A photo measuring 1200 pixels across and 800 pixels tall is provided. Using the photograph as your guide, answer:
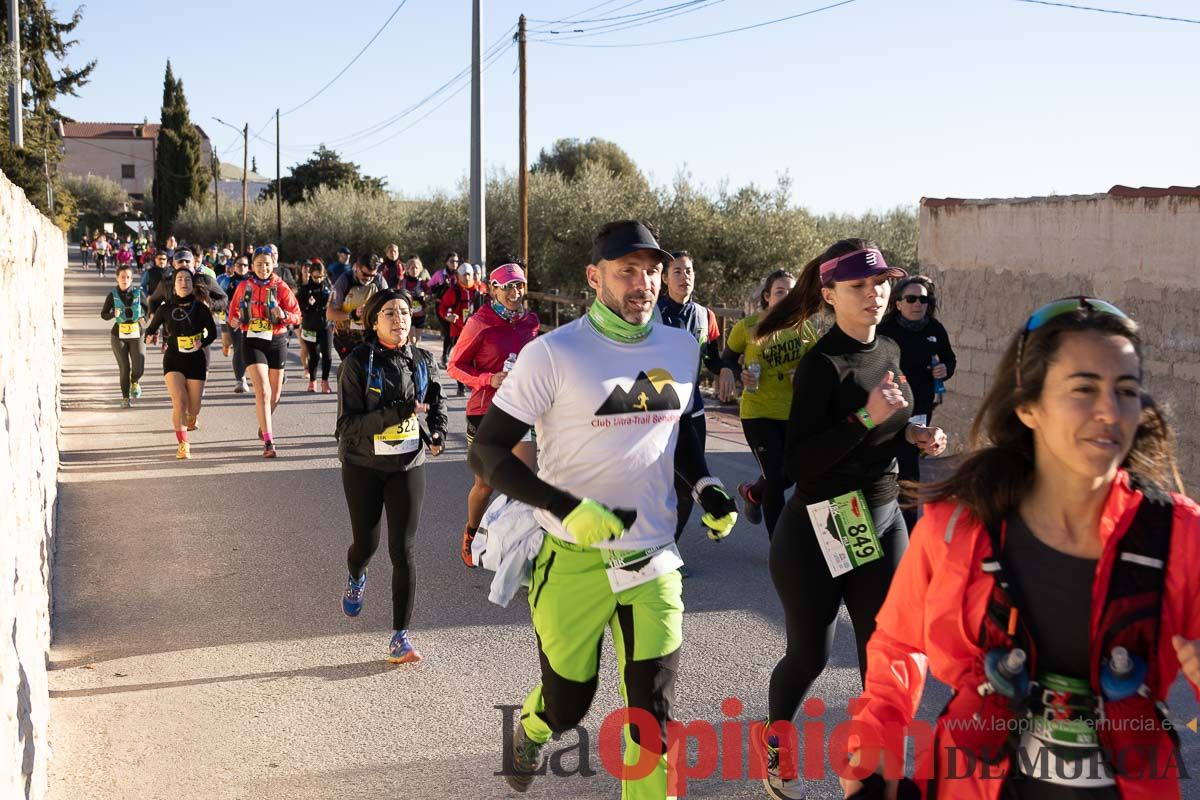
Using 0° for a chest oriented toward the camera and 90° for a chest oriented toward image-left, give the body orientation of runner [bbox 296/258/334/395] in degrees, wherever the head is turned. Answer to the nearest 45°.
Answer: approximately 0°

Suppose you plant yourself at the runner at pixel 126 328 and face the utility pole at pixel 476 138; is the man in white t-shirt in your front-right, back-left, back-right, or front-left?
back-right

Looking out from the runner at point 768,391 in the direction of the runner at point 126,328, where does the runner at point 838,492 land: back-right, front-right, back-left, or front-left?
back-left

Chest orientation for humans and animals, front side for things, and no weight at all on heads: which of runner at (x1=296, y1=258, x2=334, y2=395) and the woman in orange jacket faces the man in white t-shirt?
the runner

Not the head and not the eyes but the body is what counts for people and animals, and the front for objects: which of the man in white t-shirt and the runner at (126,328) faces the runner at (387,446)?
the runner at (126,328)

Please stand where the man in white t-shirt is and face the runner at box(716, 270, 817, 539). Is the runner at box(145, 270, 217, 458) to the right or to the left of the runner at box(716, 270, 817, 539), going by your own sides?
left

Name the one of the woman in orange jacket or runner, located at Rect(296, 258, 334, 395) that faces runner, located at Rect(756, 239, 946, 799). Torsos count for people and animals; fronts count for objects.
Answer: runner, located at Rect(296, 258, 334, 395)

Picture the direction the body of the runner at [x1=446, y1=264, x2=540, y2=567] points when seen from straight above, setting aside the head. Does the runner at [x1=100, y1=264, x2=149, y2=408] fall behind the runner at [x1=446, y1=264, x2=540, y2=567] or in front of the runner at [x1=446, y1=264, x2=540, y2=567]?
behind
